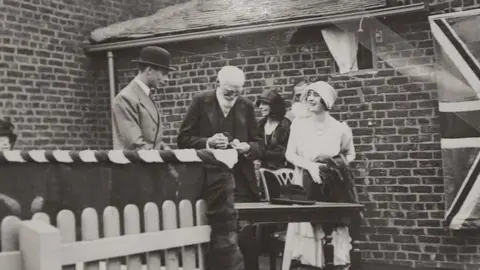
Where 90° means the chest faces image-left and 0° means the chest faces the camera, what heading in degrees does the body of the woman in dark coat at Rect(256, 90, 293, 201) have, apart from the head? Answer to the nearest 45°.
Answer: approximately 45°

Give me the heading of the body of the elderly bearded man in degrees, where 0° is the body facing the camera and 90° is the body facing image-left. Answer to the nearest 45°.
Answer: approximately 0°

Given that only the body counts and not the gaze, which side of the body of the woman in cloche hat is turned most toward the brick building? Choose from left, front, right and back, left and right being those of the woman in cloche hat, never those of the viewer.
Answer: back

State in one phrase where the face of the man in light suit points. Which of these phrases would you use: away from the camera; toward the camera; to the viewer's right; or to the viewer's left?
to the viewer's right

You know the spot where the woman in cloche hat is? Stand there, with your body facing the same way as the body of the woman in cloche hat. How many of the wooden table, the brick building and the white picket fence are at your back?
1
